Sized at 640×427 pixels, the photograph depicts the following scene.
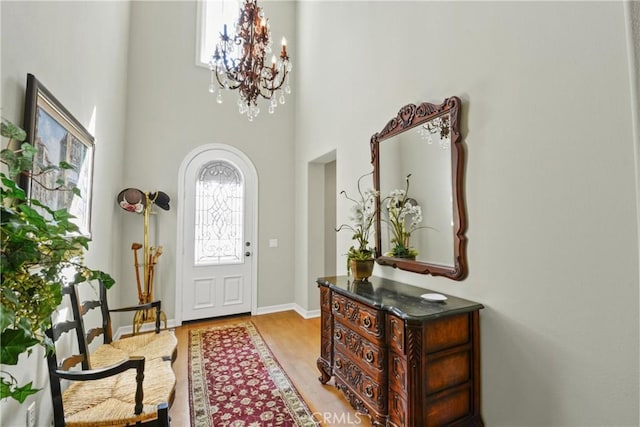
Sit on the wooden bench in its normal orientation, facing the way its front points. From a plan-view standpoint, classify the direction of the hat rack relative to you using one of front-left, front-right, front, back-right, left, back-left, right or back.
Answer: left

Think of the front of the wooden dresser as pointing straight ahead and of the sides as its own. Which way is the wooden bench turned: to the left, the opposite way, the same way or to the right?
the opposite way

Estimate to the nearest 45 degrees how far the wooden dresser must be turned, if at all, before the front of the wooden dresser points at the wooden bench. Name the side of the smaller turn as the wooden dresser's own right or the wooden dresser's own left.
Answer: approximately 45° to the wooden dresser's own right

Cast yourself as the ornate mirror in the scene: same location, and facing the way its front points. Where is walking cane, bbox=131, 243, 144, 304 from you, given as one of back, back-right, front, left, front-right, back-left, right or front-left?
front-right

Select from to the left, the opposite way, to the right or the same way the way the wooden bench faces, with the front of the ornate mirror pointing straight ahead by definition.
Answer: the opposite way

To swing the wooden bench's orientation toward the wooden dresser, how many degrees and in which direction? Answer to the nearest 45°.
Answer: approximately 45° to its right

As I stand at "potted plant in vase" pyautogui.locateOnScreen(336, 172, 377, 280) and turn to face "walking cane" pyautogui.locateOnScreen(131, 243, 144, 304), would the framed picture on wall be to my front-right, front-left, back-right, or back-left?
front-left

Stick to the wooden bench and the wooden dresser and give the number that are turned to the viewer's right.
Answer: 1

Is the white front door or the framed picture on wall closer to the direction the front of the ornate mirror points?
the framed picture on wall

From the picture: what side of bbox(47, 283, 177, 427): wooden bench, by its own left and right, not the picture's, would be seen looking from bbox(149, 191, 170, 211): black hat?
left

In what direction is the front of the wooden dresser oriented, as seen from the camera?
facing the viewer and to the left of the viewer

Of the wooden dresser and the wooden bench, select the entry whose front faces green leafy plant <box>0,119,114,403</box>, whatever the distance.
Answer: the wooden dresser

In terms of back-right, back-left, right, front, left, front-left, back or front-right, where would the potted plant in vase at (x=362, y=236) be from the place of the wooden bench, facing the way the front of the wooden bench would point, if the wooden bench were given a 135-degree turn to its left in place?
back-right

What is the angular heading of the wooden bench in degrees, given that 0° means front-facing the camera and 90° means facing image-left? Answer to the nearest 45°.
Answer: approximately 270°

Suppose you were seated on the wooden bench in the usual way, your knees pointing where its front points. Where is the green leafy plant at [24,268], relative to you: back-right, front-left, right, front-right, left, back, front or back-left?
right
